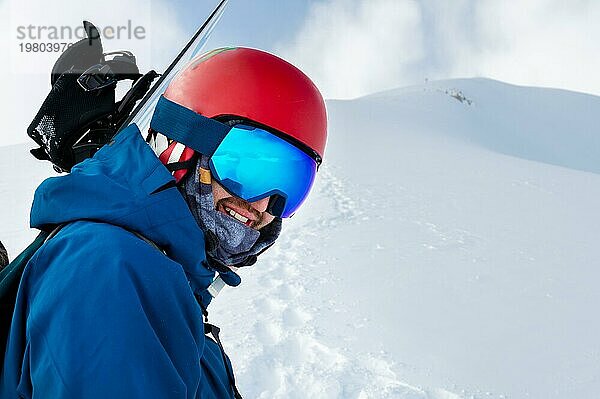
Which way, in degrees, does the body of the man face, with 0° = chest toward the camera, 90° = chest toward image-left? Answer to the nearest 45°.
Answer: approximately 270°

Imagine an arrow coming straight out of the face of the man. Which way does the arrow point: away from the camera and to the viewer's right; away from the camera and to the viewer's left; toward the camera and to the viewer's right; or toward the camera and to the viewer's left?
toward the camera and to the viewer's right
